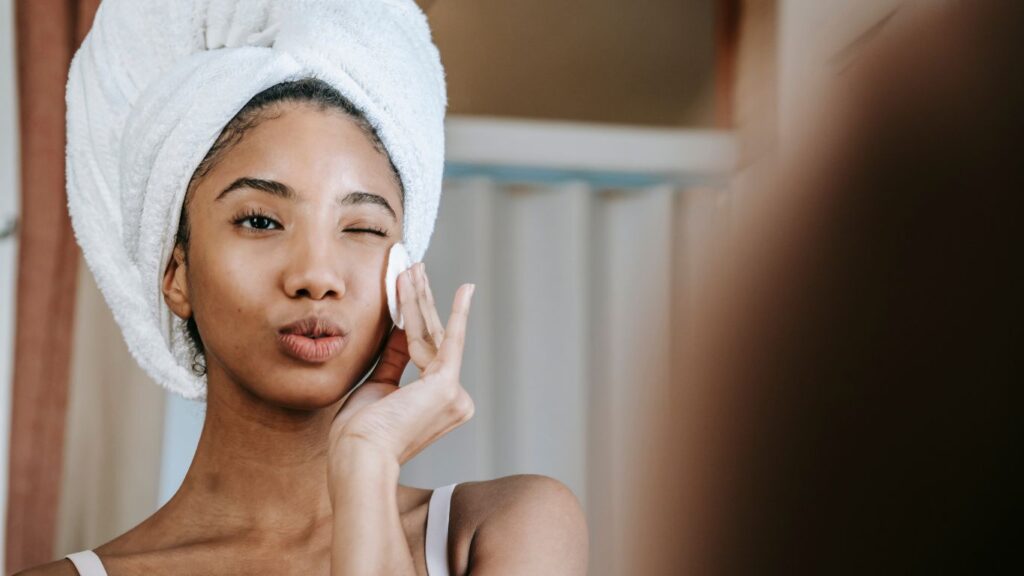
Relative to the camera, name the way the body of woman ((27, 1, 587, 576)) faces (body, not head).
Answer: toward the camera
